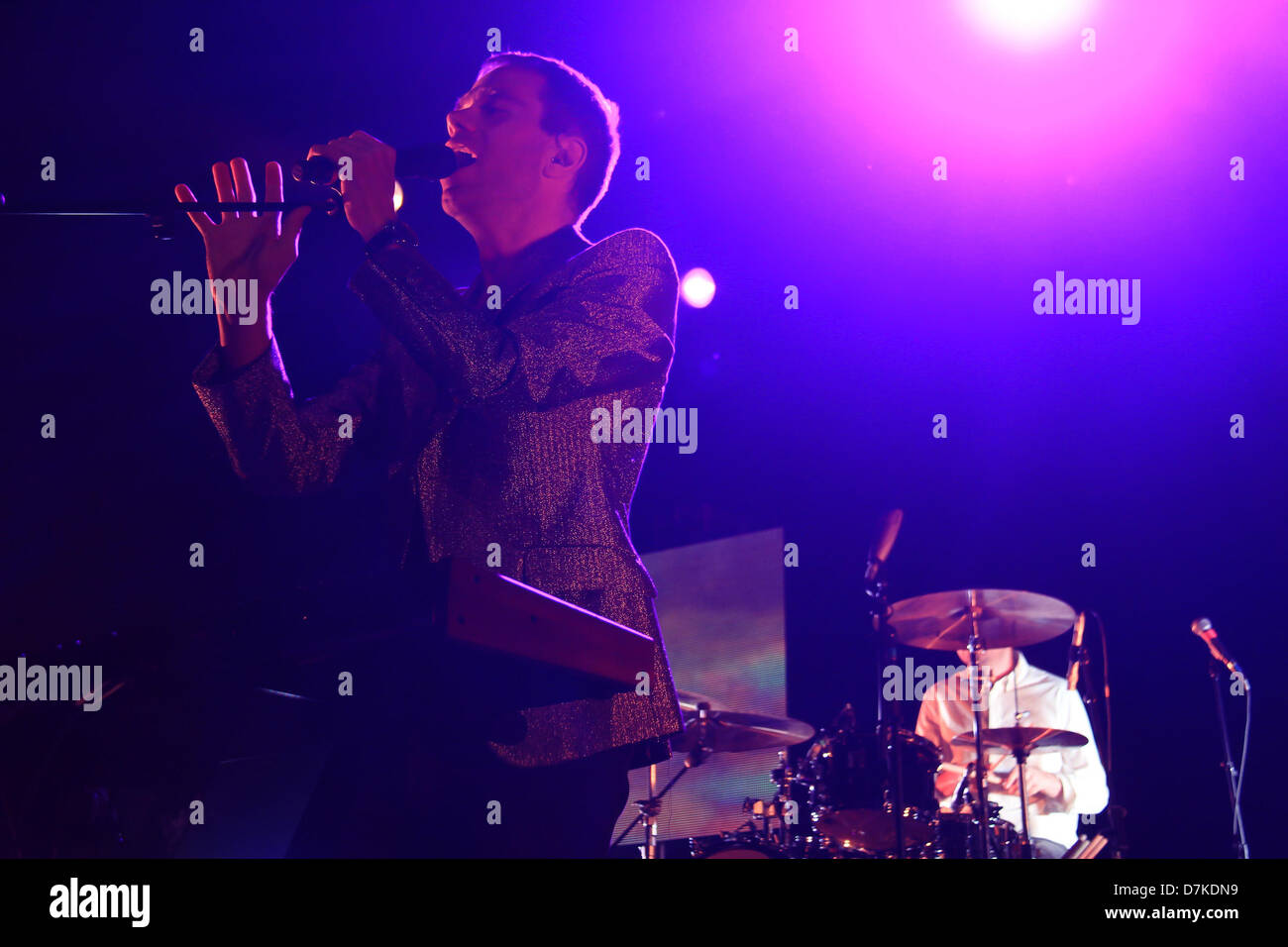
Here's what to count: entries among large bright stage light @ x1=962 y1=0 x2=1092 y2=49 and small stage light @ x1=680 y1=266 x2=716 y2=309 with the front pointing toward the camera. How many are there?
2

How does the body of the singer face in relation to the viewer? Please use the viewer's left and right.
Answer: facing to the left of the viewer

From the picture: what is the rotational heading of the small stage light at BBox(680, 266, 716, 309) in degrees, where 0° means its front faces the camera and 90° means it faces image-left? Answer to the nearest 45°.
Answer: approximately 0°

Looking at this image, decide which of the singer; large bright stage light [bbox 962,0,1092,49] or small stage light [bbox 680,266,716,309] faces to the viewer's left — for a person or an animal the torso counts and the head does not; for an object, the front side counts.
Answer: the singer

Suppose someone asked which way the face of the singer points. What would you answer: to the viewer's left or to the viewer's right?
to the viewer's left
